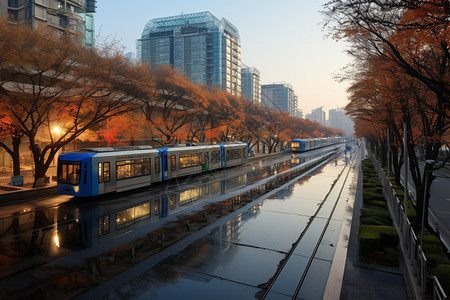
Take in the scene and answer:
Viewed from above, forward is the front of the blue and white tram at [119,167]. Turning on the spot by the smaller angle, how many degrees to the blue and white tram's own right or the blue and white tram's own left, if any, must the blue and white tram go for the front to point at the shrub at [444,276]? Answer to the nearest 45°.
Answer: approximately 90° to the blue and white tram's own left

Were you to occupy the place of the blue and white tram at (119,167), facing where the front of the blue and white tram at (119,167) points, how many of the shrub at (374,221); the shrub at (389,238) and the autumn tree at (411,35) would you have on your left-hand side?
3

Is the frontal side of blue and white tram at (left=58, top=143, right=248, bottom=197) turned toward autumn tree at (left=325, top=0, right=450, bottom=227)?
no

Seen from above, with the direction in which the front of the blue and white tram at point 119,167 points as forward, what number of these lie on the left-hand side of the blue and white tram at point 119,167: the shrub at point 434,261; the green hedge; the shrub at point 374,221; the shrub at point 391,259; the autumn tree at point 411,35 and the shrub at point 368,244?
6

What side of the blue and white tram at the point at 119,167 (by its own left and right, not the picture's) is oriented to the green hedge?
left

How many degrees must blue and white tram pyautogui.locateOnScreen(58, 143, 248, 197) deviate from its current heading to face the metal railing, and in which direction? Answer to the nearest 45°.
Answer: approximately 90° to its left

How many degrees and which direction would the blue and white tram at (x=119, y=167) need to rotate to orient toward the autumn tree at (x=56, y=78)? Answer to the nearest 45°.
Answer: approximately 90° to its right

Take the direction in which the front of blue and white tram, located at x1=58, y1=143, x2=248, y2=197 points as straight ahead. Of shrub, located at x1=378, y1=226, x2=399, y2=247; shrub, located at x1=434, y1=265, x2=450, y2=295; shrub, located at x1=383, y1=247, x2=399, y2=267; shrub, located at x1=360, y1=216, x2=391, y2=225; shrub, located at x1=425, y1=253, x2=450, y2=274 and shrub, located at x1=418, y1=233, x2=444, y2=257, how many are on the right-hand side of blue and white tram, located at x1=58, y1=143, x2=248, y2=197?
0

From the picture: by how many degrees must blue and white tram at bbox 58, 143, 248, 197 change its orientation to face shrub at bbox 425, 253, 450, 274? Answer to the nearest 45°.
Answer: approximately 90° to its left

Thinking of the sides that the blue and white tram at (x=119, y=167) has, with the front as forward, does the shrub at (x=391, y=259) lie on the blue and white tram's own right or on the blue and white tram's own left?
on the blue and white tram's own left

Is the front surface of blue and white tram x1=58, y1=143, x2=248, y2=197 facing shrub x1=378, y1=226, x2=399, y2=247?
no

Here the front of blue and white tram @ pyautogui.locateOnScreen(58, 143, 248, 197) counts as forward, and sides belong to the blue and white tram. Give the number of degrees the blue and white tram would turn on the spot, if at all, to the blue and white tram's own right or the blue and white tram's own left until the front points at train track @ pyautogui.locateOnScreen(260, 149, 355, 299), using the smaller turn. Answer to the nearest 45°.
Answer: approximately 90° to the blue and white tram's own left

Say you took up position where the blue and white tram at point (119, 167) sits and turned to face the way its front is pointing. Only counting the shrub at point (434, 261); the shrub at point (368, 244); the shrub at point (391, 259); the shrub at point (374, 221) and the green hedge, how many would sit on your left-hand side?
5

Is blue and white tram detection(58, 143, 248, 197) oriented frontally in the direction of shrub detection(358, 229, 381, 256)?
no

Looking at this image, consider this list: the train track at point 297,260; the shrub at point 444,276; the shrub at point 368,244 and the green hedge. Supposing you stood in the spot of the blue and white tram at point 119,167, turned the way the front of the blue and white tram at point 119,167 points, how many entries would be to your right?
0

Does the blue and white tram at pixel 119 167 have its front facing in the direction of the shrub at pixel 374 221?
no

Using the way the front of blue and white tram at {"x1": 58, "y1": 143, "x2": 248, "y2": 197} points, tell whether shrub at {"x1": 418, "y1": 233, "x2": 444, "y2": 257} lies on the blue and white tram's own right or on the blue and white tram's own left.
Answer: on the blue and white tram's own left

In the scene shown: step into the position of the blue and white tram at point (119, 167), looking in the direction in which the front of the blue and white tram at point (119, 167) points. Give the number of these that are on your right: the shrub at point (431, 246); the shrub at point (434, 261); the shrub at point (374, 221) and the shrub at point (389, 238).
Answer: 0

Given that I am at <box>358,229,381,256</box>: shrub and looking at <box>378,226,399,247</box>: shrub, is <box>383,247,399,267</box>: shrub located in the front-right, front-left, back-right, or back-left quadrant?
back-right

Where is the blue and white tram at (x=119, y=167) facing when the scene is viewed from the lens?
facing the viewer and to the left of the viewer
